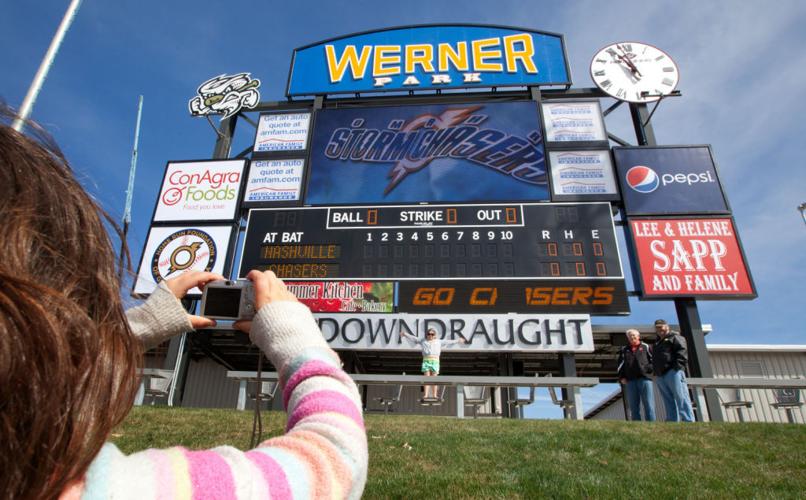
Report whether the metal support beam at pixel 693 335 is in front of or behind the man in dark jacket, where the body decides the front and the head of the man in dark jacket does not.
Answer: behind

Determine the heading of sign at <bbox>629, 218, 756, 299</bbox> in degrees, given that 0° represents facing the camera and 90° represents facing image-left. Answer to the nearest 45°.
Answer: approximately 0°

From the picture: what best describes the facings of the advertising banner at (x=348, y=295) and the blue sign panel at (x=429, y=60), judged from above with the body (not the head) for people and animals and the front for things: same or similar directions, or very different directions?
same or similar directions

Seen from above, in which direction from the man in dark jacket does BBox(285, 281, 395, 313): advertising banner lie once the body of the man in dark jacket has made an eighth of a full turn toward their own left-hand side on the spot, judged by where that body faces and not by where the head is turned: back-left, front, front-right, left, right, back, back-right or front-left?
right

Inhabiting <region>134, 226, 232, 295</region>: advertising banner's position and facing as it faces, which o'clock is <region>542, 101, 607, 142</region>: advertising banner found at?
<region>542, 101, 607, 142</region>: advertising banner is roughly at 10 o'clock from <region>134, 226, 232, 295</region>: advertising banner.

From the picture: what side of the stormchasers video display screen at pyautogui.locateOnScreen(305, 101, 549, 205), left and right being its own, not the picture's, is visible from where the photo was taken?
front

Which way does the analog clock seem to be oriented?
toward the camera

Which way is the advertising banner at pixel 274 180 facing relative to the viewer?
toward the camera

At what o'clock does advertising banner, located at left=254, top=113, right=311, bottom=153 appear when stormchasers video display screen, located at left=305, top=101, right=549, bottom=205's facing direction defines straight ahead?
advertising banner, located at left=254, top=113, right=311, bottom=153 is roughly at 3 o'clock from stormchasers video display screen, located at left=305, top=101, right=549, bottom=205.

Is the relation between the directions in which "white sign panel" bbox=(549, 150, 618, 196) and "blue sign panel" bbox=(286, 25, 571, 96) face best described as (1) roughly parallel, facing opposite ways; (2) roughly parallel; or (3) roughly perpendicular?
roughly parallel

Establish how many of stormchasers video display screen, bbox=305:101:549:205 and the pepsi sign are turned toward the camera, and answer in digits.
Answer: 2

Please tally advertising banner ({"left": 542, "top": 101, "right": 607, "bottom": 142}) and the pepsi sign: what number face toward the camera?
2
